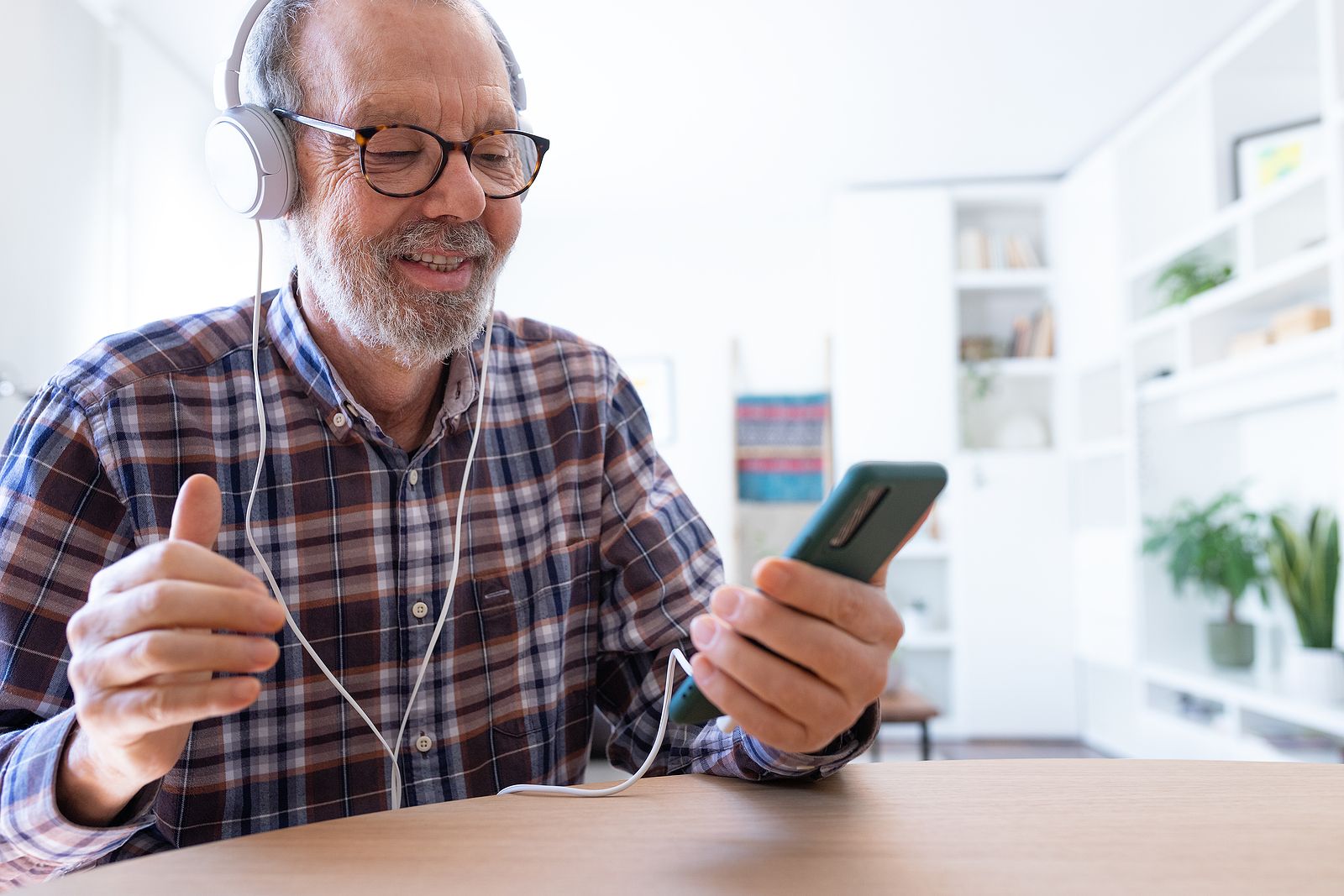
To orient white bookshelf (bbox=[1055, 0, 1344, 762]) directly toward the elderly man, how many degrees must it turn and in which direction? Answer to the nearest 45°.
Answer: approximately 45° to its left

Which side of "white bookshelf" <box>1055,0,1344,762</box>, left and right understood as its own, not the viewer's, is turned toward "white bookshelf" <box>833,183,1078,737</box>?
right

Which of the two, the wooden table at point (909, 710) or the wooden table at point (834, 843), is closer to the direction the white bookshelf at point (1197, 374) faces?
the wooden table at point (909, 710)

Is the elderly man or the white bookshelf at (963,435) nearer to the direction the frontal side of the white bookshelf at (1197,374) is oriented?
the elderly man

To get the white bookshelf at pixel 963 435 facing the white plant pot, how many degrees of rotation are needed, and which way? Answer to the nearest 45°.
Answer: approximately 45° to its left

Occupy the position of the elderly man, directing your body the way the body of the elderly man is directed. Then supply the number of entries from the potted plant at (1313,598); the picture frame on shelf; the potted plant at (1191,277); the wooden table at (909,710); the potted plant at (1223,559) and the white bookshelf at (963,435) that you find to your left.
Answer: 6

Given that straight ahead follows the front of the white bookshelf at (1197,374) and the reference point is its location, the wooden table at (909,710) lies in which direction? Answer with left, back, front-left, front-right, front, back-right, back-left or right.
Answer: front

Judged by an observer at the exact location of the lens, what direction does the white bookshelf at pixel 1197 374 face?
facing the viewer and to the left of the viewer

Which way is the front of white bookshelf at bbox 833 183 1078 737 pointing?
toward the camera

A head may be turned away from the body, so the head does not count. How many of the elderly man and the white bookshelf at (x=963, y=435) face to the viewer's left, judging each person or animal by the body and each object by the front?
0

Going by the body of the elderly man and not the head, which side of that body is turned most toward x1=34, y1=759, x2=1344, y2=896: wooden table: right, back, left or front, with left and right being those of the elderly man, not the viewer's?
front

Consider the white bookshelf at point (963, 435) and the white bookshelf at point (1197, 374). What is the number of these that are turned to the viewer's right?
0

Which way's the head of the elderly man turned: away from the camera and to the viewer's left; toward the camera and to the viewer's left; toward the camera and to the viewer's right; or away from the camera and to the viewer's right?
toward the camera and to the viewer's right

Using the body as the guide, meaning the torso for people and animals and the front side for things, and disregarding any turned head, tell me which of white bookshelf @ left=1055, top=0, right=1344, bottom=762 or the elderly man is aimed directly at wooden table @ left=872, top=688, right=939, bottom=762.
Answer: the white bookshelf
